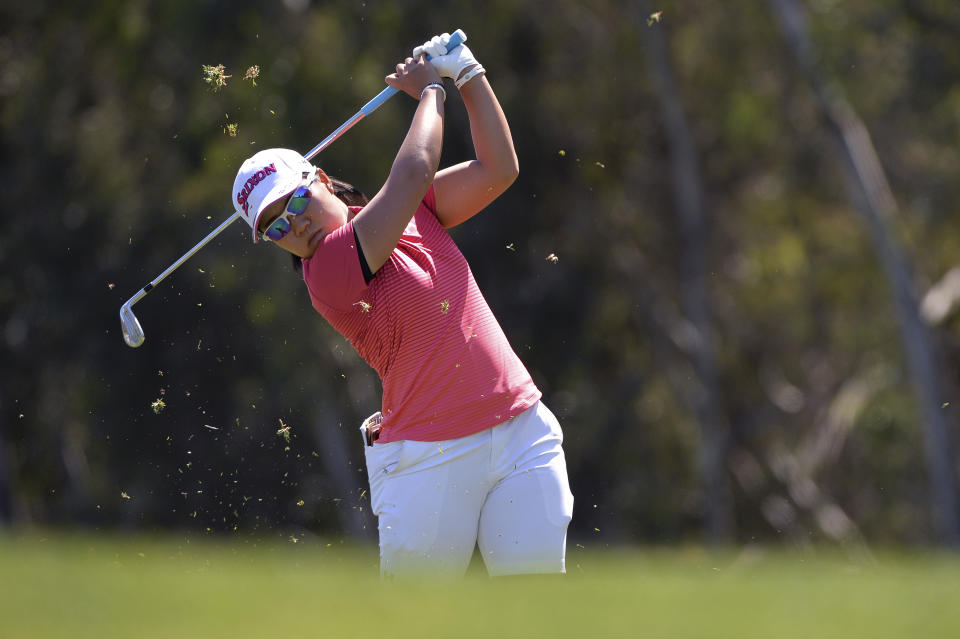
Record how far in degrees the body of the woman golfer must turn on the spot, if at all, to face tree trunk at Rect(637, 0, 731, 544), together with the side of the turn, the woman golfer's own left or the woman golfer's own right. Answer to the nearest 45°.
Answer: approximately 180°

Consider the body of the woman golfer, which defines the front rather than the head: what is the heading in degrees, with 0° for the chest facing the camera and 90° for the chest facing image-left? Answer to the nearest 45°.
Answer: approximately 0°

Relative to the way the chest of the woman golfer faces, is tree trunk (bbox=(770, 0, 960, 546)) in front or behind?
behind

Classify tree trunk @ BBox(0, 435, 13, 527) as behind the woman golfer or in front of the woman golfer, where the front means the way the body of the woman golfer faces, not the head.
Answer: behind
